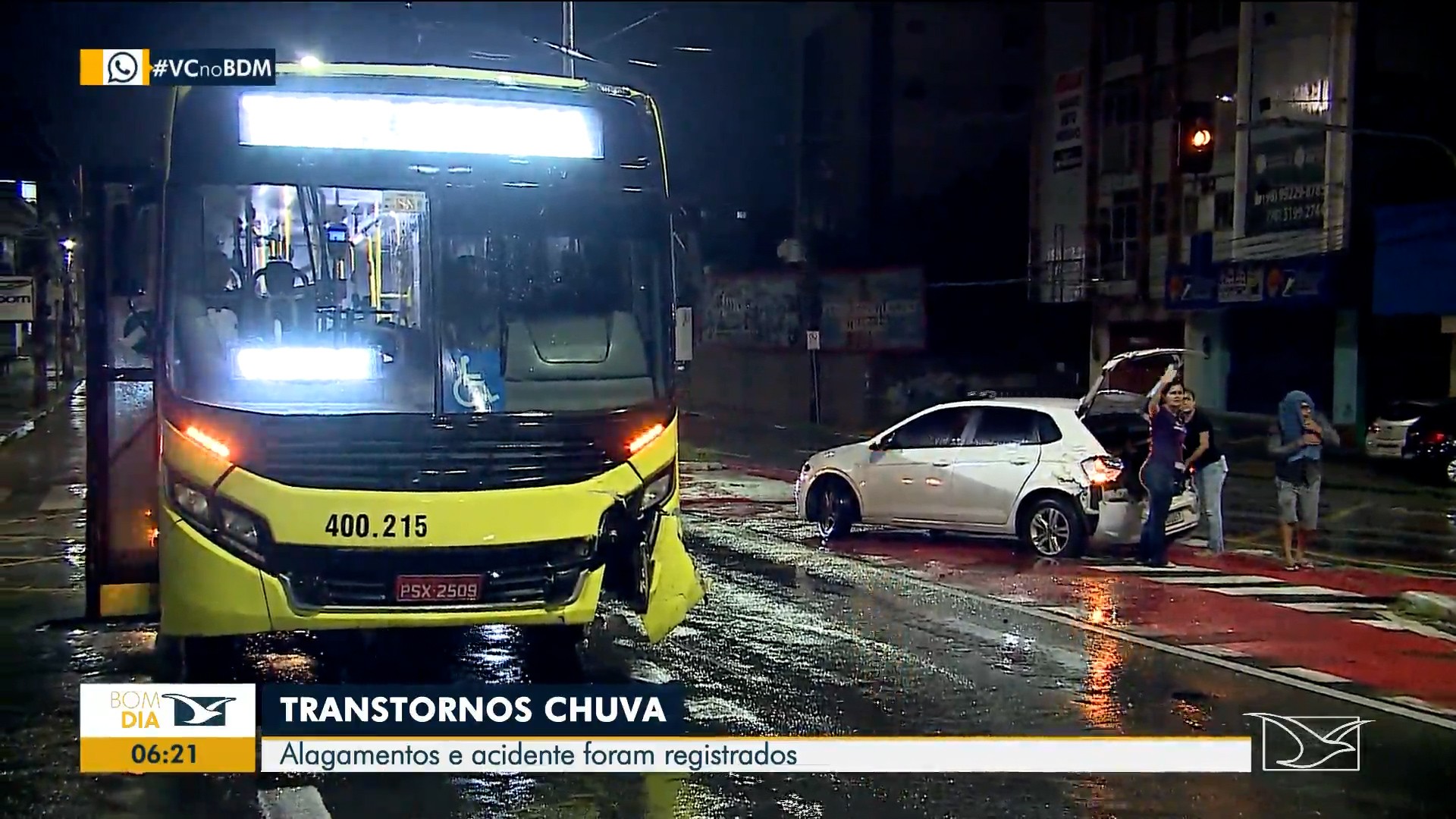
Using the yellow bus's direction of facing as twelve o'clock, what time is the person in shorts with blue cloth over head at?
The person in shorts with blue cloth over head is roughly at 8 o'clock from the yellow bus.

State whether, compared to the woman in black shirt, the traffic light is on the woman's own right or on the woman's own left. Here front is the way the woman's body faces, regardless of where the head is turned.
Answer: on the woman's own right

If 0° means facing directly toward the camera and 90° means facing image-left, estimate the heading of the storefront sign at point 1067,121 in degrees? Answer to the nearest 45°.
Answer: approximately 45°
